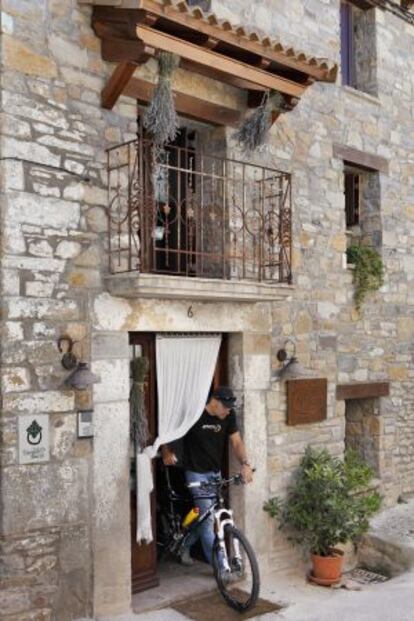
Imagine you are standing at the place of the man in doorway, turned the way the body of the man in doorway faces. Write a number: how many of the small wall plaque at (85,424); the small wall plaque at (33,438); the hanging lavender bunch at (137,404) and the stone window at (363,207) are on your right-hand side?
3

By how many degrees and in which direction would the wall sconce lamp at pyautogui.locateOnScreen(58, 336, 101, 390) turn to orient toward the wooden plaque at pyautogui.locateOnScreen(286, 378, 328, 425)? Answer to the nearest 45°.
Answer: approximately 90° to its left

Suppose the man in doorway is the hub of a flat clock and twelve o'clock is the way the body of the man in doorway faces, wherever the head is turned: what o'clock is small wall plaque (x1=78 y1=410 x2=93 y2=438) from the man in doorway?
The small wall plaque is roughly at 3 o'clock from the man in doorway.

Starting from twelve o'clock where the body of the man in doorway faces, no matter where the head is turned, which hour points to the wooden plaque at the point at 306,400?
The wooden plaque is roughly at 9 o'clock from the man in doorway.

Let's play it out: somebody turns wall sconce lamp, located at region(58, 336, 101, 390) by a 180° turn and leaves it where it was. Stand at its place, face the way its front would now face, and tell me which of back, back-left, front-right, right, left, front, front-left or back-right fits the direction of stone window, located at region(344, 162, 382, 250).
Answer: right

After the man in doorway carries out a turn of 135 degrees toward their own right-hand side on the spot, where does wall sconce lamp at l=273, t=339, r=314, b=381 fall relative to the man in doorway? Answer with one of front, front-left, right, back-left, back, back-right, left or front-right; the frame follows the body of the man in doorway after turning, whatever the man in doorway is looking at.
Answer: back-right

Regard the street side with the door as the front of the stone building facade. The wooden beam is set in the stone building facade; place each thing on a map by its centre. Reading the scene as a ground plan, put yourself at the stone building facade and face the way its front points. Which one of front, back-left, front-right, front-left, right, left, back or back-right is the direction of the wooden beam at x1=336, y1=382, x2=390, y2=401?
left

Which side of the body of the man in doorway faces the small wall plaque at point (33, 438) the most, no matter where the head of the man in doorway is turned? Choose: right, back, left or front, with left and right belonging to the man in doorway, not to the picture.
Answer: right

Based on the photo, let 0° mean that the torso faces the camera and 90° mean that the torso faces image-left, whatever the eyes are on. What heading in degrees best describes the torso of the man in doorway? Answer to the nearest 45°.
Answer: approximately 315°

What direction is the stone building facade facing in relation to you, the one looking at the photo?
facing the viewer and to the right of the viewer

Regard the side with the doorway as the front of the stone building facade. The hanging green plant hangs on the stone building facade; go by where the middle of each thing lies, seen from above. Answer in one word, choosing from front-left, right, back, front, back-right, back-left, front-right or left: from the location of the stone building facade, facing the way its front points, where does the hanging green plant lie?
left

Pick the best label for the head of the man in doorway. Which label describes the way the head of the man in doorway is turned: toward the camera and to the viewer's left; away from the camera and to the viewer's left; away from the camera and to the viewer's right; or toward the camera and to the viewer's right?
toward the camera and to the viewer's right

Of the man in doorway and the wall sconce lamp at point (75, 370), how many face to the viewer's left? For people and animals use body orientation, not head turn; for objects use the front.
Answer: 0
